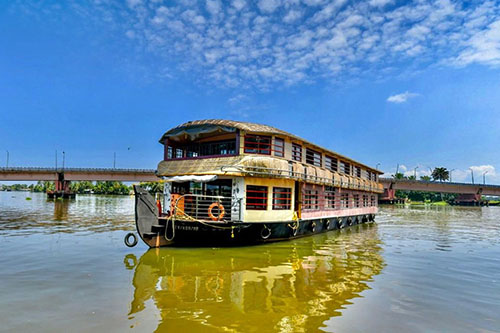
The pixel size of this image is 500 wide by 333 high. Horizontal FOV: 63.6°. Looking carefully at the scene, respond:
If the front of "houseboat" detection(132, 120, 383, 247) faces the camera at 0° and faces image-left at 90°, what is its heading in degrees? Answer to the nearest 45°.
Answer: approximately 45°
